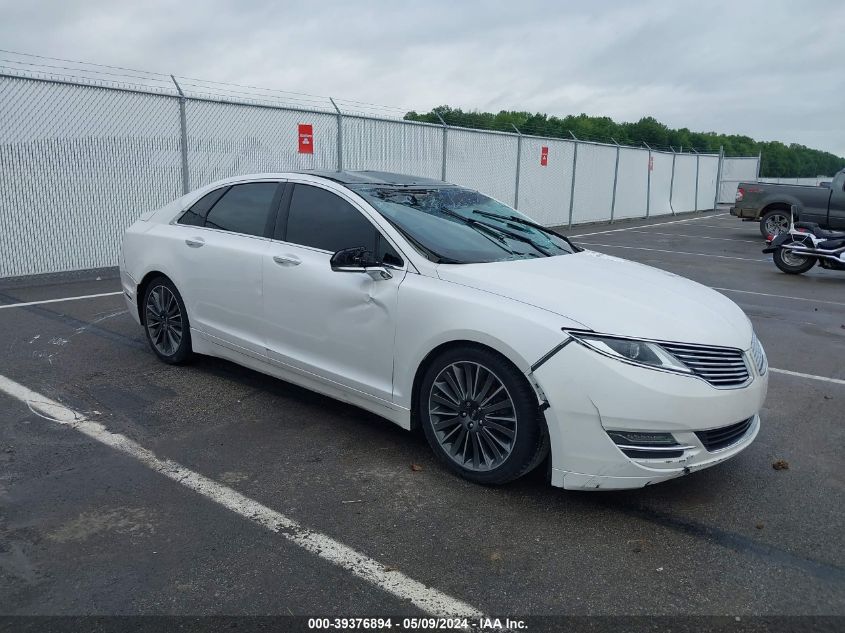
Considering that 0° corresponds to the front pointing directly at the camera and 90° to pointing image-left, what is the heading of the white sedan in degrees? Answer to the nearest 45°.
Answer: approximately 315°

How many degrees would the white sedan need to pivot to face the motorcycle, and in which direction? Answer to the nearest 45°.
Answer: approximately 90° to its left

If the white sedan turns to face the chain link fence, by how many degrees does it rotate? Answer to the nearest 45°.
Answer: approximately 180°

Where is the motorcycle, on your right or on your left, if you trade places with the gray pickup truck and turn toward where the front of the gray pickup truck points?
on your right

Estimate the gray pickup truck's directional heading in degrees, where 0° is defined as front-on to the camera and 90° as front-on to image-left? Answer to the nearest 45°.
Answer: approximately 270°
